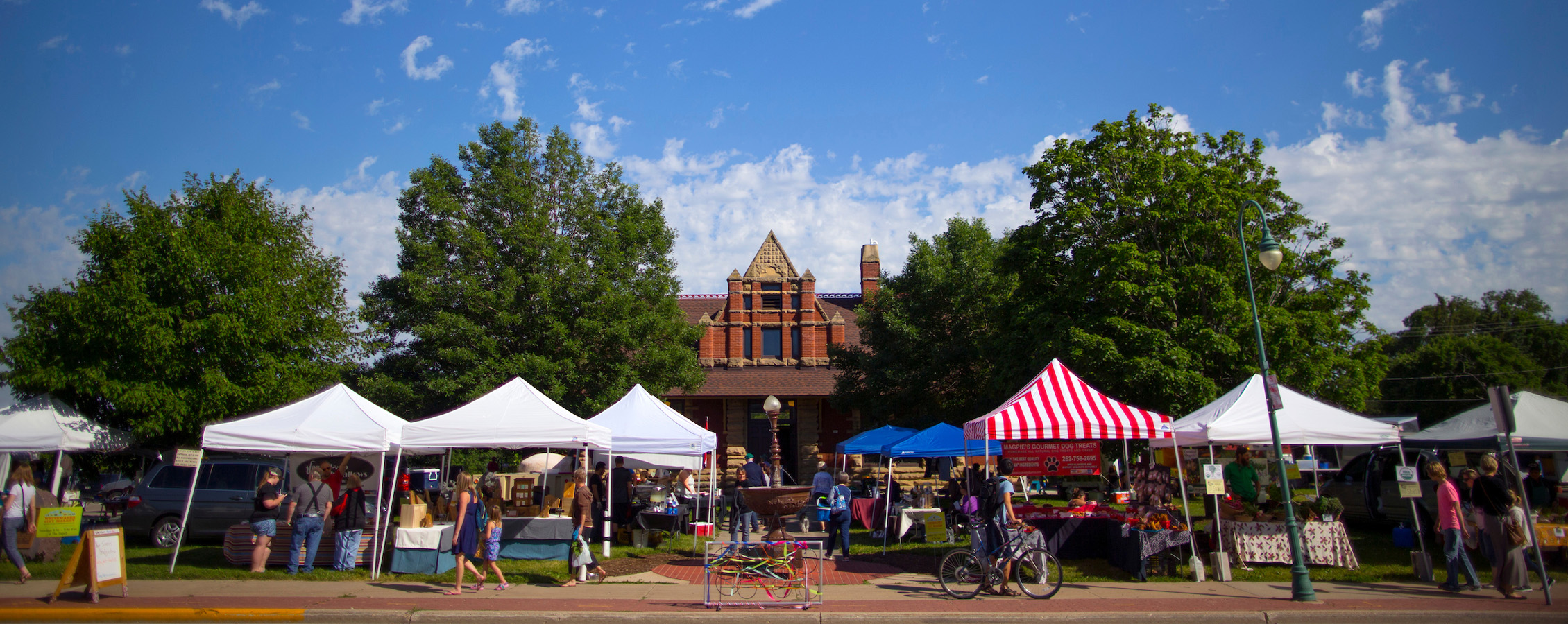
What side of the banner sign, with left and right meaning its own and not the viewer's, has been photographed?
front

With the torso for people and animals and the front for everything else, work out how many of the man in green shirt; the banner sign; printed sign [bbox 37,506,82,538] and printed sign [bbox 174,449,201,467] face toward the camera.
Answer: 4

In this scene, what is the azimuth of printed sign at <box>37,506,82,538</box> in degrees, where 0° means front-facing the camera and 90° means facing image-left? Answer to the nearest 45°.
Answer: approximately 0°

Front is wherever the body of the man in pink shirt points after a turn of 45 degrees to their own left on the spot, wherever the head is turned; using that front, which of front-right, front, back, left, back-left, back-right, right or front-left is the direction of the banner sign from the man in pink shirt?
front-right

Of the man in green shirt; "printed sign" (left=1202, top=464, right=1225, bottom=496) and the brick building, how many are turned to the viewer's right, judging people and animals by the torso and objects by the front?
0

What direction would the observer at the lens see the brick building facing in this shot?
facing the viewer

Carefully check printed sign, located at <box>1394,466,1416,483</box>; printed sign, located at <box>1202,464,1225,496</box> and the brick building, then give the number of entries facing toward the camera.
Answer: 3

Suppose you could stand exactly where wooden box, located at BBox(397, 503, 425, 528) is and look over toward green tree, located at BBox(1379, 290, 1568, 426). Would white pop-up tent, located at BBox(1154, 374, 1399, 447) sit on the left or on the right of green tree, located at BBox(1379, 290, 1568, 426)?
right

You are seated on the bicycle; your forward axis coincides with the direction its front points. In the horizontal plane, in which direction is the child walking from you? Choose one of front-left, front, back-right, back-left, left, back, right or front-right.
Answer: back

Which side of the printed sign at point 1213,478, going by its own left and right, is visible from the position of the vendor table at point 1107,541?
right

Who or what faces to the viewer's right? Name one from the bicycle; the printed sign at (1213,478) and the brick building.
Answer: the bicycle

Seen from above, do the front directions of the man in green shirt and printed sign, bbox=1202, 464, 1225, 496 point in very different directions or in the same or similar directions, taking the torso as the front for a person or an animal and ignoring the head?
same or similar directions

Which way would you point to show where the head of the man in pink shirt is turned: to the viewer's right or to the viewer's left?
to the viewer's left
